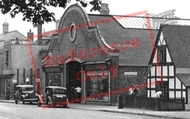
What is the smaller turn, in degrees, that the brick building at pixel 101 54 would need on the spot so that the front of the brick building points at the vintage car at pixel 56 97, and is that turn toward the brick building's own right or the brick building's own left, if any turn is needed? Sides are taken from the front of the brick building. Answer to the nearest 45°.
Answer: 0° — it already faces it

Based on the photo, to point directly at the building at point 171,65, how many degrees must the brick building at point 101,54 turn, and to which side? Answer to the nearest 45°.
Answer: approximately 90° to its left

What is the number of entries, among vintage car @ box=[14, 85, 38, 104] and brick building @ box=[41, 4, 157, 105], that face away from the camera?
0

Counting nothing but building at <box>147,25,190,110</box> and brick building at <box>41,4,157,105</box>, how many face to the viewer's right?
0

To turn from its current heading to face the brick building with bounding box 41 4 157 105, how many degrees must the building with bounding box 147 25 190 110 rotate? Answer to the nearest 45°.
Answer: approximately 90° to its right

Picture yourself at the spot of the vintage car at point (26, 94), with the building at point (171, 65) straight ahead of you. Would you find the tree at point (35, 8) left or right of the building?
right

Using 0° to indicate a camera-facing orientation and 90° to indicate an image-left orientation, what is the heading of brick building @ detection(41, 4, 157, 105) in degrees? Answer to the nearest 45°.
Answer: approximately 45°
